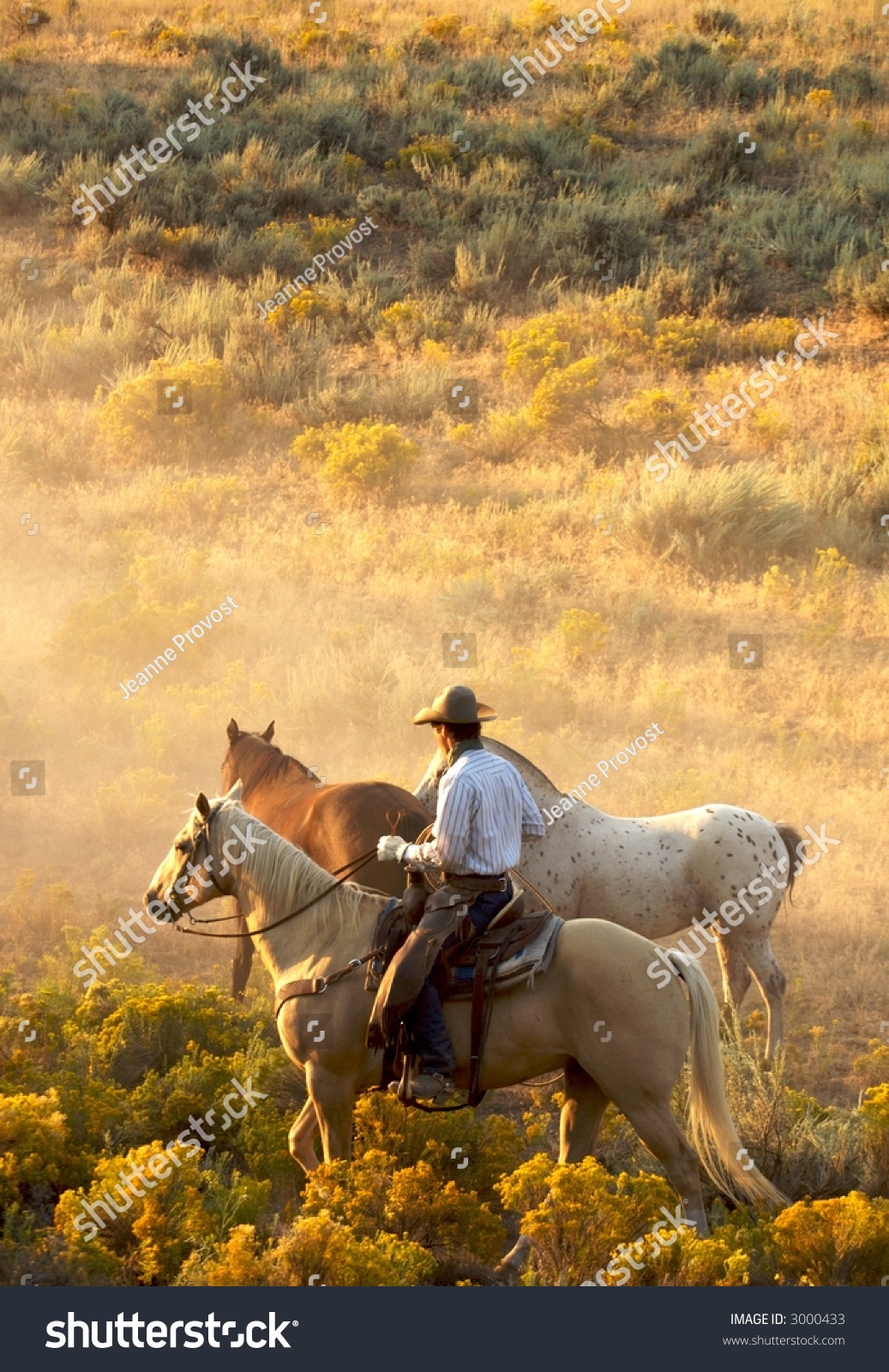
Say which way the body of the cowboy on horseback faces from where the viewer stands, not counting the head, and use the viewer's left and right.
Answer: facing away from the viewer and to the left of the viewer

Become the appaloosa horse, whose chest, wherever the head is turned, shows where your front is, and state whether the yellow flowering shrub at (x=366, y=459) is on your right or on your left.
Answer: on your right

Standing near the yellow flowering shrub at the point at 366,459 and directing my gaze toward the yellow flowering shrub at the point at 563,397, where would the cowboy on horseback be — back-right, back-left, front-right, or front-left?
back-right

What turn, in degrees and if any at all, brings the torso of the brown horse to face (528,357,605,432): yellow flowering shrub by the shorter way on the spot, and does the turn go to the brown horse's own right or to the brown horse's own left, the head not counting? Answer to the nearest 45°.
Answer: approximately 45° to the brown horse's own right

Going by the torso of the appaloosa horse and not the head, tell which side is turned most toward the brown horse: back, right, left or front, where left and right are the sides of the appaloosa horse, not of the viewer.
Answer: front

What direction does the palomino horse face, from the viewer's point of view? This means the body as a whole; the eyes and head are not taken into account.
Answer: to the viewer's left

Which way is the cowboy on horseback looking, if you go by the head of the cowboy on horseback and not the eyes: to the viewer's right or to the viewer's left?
to the viewer's left

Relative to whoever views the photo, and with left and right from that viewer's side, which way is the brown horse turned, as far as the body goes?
facing away from the viewer and to the left of the viewer

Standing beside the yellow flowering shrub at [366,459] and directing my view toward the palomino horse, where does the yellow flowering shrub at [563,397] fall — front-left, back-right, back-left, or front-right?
back-left

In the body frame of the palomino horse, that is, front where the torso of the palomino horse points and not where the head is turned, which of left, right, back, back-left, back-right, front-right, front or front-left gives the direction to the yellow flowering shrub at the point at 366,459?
right

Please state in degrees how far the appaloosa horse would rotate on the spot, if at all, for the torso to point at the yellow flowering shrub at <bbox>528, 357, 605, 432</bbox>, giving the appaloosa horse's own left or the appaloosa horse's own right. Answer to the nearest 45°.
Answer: approximately 90° to the appaloosa horse's own right

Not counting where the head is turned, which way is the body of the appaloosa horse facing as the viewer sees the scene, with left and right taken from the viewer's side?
facing to the left of the viewer

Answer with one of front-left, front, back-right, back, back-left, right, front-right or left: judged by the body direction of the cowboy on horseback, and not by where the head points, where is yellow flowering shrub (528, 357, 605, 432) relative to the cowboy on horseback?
front-right
